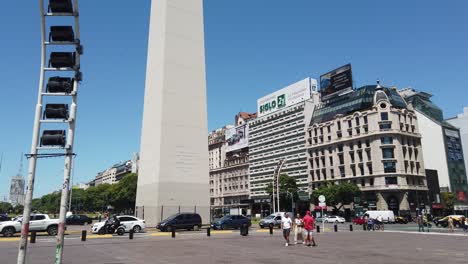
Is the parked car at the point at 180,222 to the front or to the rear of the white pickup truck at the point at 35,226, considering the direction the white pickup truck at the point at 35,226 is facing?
to the rear

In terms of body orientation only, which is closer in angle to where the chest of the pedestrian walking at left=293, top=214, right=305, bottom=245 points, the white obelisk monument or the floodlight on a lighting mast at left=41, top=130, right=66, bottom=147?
the floodlight on a lighting mast

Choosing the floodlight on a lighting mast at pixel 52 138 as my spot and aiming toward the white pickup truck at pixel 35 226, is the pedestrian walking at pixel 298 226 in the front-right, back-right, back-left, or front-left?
front-right

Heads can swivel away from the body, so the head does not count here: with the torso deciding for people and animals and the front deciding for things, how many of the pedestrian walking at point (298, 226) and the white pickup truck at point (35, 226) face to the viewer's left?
1

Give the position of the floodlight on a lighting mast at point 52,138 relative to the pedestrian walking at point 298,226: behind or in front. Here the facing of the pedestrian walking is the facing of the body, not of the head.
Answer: in front

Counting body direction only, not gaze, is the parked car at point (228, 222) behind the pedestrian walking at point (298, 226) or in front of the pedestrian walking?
behind

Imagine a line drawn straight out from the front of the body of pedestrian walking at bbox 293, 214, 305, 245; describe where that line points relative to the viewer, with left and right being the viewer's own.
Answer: facing the viewer

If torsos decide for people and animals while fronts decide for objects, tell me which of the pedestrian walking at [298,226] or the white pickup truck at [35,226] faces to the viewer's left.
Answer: the white pickup truck

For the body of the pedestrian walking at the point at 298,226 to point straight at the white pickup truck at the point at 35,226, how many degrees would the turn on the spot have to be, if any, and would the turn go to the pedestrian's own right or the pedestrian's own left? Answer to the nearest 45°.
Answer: approximately 90° to the pedestrian's own right

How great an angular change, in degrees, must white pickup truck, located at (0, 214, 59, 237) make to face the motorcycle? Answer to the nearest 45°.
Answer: approximately 180°

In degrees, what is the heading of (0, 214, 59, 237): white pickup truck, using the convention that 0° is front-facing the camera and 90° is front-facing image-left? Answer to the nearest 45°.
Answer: approximately 90°

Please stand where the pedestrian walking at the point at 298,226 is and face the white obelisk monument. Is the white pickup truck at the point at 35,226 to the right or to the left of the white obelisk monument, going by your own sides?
left

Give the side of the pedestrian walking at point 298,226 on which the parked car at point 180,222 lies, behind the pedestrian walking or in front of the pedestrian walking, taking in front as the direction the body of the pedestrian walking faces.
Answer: behind

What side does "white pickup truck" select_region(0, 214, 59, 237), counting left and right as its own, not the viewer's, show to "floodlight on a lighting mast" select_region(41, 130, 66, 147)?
left
